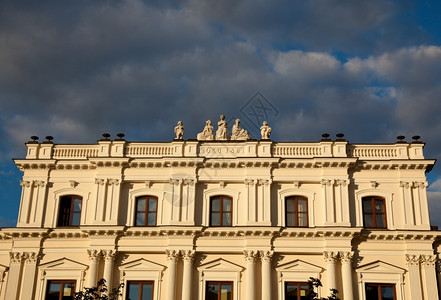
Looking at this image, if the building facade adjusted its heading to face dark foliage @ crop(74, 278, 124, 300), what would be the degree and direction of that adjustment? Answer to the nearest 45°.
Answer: approximately 45° to its right

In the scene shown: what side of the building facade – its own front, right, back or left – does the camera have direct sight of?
front
